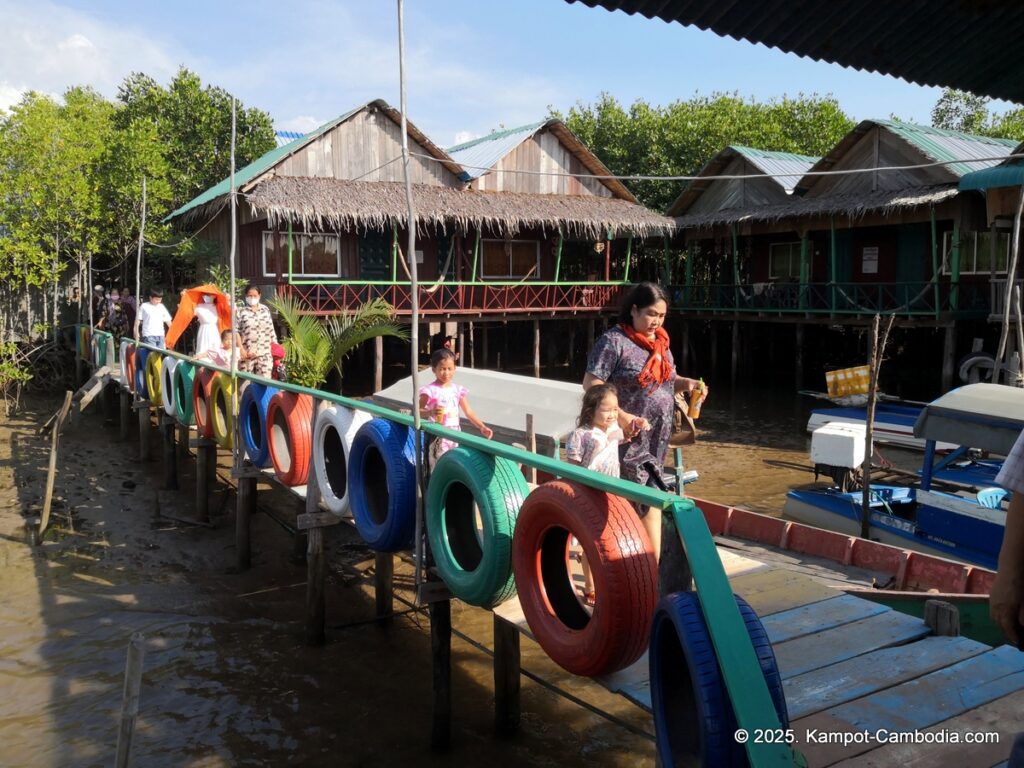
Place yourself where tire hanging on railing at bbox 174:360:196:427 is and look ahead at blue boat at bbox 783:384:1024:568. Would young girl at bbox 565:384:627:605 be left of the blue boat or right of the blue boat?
right

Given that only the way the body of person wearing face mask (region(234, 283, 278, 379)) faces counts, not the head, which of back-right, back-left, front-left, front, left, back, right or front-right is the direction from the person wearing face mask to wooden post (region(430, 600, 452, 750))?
front

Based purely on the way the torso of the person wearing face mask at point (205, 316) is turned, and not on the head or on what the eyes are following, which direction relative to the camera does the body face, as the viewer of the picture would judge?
toward the camera

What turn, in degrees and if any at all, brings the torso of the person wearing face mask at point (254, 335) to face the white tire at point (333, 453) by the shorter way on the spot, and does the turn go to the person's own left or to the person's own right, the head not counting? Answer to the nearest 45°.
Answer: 0° — they already face it

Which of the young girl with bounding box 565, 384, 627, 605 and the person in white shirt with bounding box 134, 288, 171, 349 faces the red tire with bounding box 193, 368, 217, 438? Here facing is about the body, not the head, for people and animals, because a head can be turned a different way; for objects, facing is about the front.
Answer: the person in white shirt

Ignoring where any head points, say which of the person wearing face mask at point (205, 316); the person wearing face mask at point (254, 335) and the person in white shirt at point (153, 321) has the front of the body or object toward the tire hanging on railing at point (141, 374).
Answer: the person in white shirt

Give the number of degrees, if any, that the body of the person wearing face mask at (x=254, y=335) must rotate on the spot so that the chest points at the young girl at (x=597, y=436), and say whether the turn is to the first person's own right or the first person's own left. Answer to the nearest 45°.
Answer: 0° — they already face them

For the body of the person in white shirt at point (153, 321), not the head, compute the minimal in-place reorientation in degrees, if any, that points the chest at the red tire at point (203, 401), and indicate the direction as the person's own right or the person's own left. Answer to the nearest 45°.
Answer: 0° — they already face it

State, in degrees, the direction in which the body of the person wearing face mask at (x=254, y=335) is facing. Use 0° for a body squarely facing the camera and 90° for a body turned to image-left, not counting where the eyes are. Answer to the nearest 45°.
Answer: approximately 0°

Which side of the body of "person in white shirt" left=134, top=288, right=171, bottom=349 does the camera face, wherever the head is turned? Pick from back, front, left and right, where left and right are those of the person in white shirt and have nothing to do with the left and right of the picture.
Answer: front

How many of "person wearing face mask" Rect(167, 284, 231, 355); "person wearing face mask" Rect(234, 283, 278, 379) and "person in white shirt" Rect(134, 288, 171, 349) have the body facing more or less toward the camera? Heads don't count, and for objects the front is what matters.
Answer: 3

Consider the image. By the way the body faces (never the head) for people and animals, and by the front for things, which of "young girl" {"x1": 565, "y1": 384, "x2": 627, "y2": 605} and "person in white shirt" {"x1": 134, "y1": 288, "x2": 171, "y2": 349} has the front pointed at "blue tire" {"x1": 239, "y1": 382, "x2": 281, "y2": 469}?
the person in white shirt

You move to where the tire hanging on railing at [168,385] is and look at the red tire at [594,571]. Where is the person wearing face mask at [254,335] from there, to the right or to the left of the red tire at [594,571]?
left

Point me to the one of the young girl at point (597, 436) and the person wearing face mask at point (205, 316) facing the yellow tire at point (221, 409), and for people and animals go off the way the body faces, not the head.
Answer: the person wearing face mask
